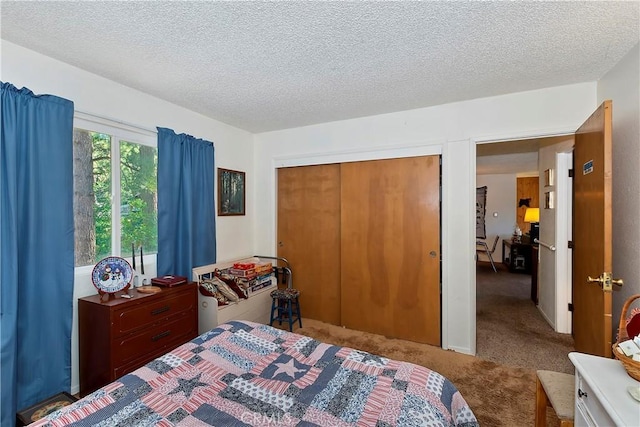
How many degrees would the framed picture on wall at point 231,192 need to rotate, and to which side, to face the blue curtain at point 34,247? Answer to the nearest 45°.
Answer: approximately 90° to its right

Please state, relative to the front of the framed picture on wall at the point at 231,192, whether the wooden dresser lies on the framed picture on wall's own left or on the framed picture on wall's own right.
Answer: on the framed picture on wall's own right

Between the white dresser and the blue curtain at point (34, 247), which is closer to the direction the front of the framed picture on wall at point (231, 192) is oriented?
the white dresser

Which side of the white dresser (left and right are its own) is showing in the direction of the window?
front

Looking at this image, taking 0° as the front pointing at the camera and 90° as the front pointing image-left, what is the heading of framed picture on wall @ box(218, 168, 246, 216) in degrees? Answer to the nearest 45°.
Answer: approximately 315°

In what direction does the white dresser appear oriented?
to the viewer's left

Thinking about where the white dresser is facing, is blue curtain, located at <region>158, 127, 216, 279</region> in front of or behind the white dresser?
in front

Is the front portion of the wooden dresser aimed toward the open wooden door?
yes

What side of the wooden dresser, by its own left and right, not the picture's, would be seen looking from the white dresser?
front

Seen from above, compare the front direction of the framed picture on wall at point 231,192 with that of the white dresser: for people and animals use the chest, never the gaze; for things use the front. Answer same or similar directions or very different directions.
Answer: very different directions

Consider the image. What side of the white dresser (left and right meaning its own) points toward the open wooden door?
right

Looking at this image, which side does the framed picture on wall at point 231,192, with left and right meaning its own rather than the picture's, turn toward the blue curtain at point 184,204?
right

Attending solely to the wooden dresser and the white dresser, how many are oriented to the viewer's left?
1
